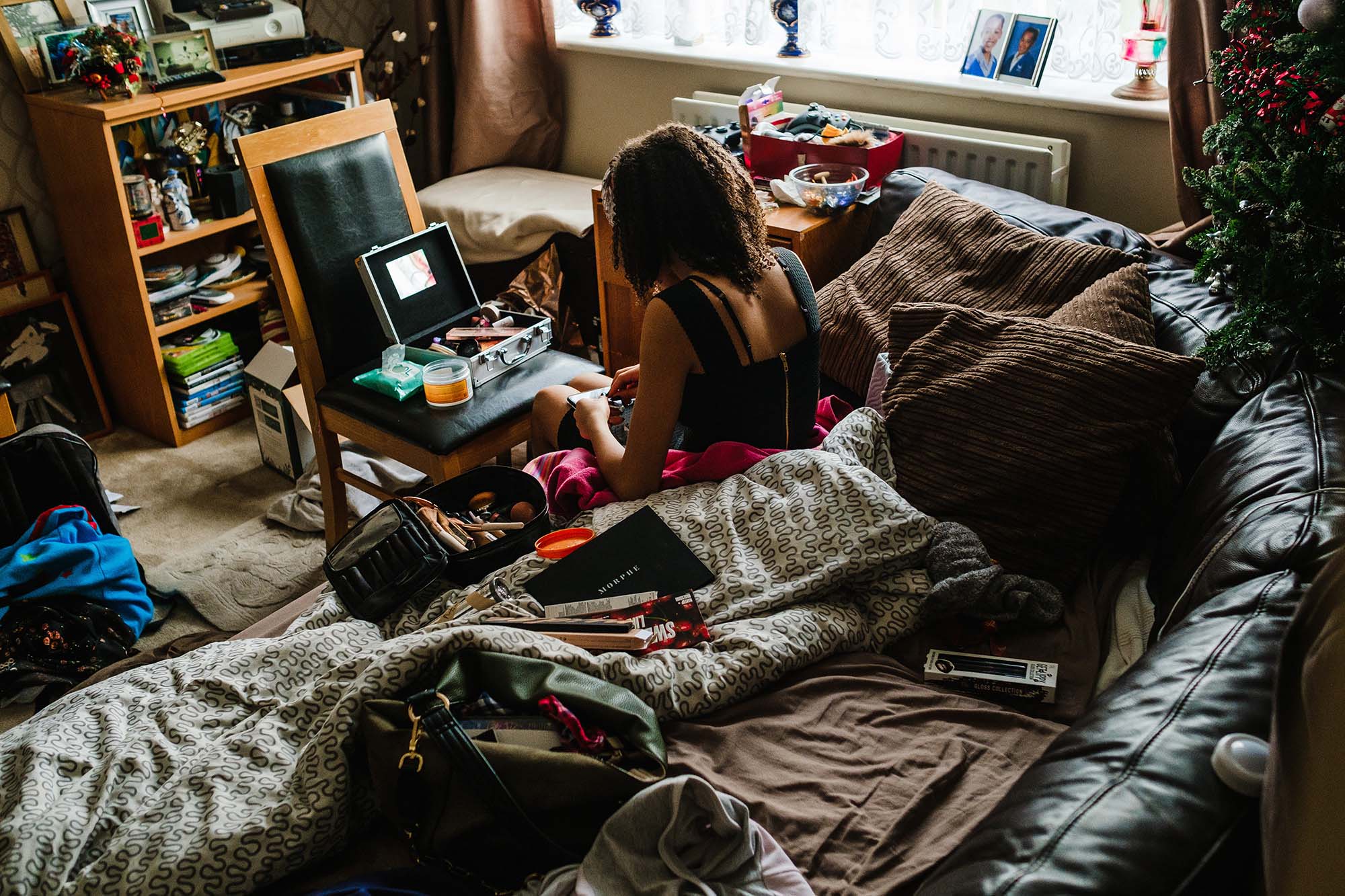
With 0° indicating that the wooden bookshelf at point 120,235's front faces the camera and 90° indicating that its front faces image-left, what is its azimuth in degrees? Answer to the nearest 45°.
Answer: approximately 315°

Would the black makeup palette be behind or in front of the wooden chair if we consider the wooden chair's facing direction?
in front

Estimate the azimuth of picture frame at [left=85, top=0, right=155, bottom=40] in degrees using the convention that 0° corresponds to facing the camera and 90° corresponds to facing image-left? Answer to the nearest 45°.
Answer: approximately 0°

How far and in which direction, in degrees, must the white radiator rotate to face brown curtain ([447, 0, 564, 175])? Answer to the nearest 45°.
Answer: approximately 90° to its right

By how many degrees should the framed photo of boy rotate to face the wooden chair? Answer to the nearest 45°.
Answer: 0° — it already faces it

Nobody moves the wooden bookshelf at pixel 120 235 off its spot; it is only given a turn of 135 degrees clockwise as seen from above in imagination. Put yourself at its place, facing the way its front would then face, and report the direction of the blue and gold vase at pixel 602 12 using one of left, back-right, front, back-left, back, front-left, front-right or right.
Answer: back

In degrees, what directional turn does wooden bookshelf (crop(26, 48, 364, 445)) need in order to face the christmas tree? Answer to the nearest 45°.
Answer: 0° — it already faces it

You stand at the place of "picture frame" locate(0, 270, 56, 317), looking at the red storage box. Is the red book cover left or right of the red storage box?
right

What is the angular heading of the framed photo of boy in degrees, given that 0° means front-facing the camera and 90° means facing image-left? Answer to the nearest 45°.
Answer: approximately 45°

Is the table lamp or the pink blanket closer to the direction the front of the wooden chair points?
the pink blanket

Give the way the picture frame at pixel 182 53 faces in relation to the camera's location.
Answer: facing the viewer

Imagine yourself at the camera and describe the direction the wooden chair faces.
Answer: facing the viewer and to the right of the viewer

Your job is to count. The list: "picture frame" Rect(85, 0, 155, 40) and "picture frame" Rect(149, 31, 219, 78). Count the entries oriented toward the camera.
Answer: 2

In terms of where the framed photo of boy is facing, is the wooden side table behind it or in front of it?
in front

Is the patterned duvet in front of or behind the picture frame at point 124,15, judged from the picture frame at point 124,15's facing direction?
in front
